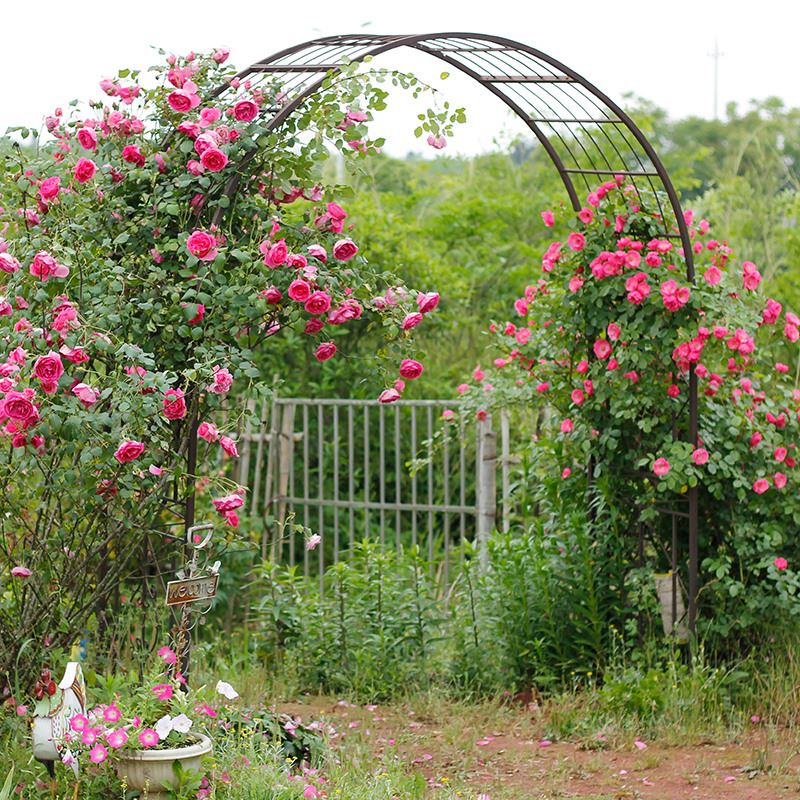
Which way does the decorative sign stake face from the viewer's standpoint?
toward the camera

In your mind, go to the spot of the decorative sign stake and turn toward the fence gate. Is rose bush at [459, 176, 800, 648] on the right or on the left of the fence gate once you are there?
right

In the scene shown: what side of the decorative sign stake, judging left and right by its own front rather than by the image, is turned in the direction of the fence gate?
back

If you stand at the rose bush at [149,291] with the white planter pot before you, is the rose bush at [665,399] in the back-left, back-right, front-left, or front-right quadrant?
back-left

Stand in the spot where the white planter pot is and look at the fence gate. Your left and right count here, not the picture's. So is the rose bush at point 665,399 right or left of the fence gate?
right

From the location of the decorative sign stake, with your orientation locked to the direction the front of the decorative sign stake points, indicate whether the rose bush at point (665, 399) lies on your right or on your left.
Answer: on your left
